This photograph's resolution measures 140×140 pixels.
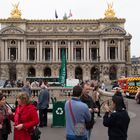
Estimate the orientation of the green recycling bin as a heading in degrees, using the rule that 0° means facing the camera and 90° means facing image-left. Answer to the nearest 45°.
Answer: approximately 0°

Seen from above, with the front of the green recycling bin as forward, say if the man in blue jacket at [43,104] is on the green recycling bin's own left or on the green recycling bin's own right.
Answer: on the green recycling bin's own right
